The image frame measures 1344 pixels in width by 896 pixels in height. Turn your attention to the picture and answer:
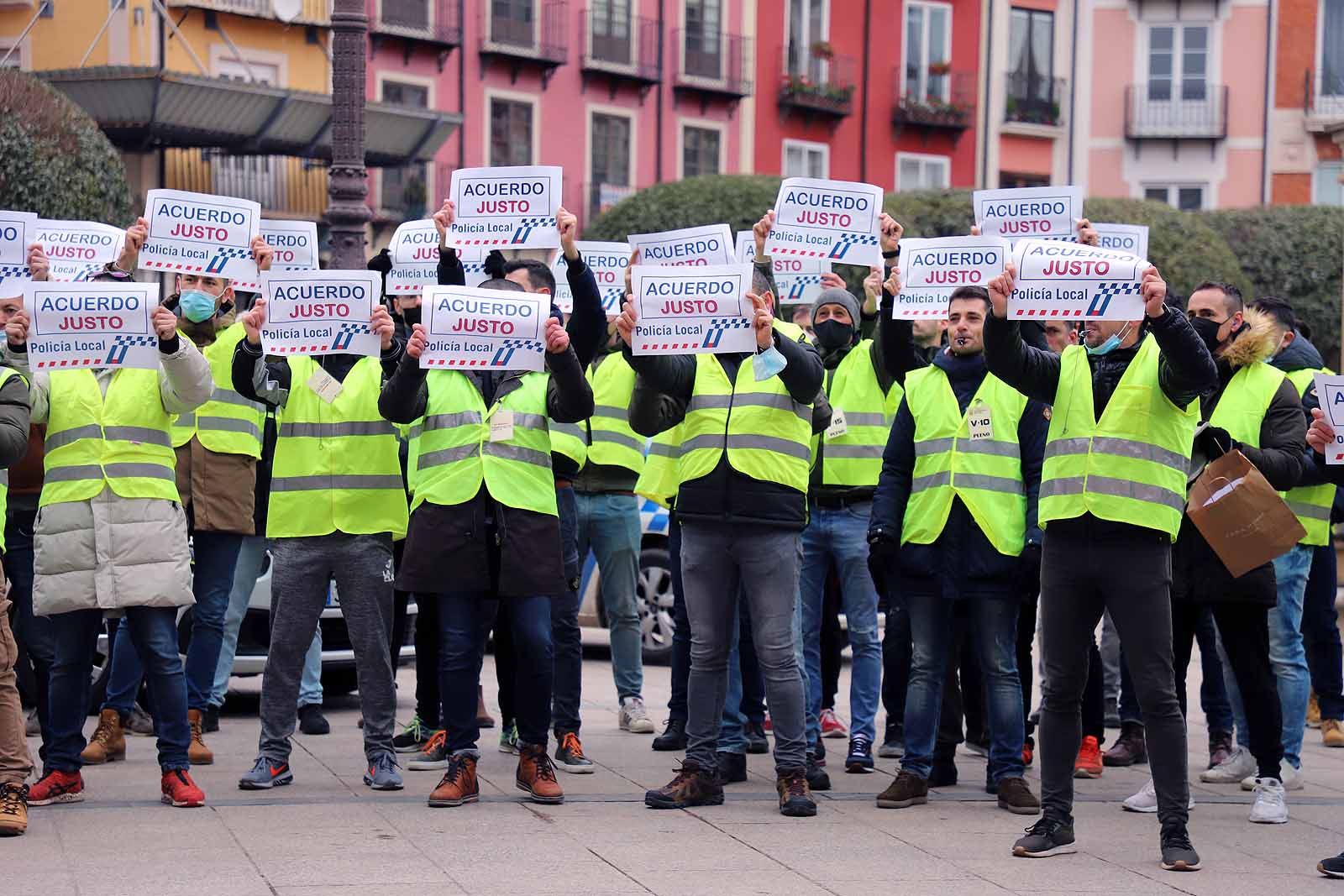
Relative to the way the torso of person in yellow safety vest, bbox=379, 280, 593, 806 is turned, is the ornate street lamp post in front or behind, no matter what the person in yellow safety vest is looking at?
behind

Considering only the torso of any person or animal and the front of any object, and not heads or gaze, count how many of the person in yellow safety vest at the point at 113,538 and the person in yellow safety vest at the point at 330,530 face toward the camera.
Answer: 2

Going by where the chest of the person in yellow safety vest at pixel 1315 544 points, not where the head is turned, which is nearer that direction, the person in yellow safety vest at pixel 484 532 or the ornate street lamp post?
the person in yellow safety vest

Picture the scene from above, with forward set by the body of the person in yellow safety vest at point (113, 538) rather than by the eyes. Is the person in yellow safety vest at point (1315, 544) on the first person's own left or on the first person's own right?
on the first person's own left

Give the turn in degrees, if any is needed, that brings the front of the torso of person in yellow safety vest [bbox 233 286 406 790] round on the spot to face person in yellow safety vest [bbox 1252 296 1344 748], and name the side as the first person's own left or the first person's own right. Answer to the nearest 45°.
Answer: approximately 90° to the first person's own left

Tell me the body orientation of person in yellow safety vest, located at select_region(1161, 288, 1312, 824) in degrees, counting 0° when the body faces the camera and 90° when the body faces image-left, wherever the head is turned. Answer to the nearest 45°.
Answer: approximately 45°

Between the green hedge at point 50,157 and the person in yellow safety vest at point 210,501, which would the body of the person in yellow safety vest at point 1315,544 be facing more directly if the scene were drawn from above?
the person in yellow safety vest

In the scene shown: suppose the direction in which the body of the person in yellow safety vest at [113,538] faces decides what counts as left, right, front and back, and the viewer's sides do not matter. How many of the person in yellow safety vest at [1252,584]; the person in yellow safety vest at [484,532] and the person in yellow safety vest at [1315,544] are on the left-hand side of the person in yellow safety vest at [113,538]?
3

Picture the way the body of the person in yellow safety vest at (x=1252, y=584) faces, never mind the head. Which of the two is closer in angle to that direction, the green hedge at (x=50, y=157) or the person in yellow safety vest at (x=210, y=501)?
the person in yellow safety vest
